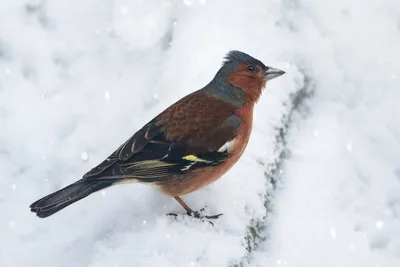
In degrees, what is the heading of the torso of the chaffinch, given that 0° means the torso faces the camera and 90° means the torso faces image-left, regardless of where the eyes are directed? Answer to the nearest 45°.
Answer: approximately 270°
